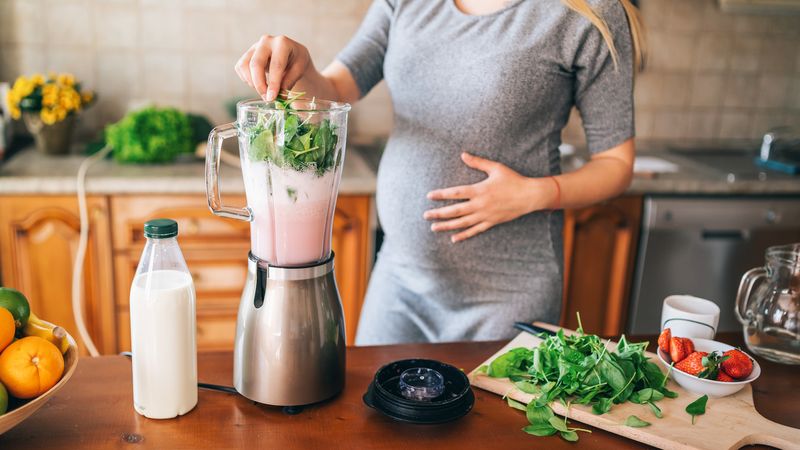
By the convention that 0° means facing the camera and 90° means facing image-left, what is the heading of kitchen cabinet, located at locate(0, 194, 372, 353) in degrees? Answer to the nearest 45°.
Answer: approximately 0°

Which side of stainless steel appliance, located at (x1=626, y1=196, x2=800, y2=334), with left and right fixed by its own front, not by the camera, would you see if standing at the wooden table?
front

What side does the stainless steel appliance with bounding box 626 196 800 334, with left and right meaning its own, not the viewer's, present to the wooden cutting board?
front

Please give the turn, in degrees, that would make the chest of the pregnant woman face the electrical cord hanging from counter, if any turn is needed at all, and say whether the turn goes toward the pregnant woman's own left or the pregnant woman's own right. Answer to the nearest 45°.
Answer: approximately 90° to the pregnant woman's own right

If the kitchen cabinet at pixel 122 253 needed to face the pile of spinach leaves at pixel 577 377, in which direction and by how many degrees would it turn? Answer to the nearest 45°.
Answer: approximately 45° to its left

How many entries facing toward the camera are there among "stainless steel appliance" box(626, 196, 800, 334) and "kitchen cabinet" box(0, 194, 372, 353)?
2

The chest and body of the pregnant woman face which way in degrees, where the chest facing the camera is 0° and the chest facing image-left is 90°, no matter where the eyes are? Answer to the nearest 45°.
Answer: approximately 45°

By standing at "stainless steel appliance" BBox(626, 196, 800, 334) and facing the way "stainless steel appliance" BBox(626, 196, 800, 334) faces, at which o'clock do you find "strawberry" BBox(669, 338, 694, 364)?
The strawberry is roughly at 12 o'clock from the stainless steel appliance.

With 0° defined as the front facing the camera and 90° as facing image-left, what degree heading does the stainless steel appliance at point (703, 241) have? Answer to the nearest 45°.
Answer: approximately 0°
